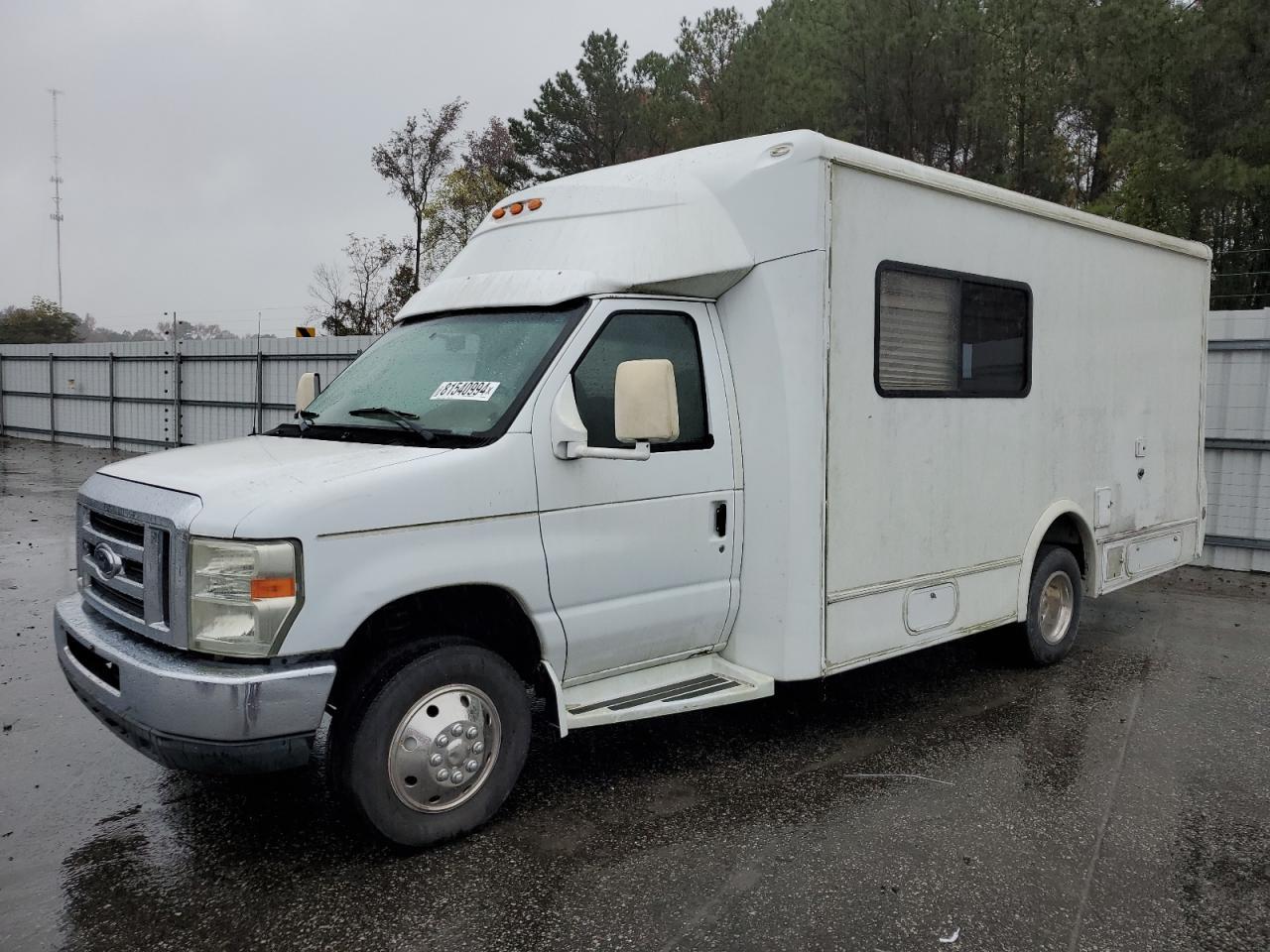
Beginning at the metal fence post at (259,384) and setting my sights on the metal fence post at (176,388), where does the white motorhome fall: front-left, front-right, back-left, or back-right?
back-left

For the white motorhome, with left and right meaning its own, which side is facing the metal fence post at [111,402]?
right

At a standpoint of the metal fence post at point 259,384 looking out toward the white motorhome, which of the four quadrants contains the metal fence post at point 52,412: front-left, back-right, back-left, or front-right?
back-right

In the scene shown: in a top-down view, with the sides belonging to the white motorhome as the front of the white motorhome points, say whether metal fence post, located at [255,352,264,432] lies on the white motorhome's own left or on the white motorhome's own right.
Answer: on the white motorhome's own right

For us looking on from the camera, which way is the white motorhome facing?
facing the viewer and to the left of the viewer

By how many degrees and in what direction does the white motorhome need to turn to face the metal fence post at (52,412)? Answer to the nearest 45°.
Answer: approximately 90° to its right

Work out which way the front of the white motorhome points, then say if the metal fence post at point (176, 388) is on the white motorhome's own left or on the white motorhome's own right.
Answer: on the white motorhome's own right
